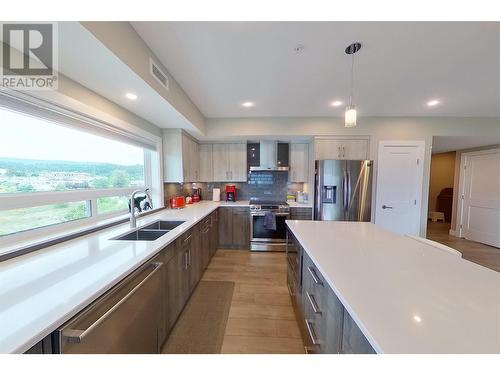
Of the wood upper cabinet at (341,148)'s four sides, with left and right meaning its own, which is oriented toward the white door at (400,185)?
left

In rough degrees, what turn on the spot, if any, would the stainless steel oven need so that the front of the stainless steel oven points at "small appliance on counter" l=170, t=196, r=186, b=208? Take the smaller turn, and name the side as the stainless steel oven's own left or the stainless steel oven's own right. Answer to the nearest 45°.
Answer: approximately 90° to the stainless steel oven's own right

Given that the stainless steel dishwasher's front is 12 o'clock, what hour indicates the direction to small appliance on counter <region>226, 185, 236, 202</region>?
The small appliance on counter is roughly at 9 o'clock from the stainless steel dishwasher.

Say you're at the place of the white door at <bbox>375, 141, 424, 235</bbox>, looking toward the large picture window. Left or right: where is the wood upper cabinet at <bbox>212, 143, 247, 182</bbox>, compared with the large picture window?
right

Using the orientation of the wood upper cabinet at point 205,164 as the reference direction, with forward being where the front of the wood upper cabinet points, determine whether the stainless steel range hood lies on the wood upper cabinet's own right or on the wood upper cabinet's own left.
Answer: on the wood upper cabinet's own left

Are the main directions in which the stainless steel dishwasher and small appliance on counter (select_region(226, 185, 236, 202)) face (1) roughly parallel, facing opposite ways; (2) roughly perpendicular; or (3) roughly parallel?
roughly perpendicular

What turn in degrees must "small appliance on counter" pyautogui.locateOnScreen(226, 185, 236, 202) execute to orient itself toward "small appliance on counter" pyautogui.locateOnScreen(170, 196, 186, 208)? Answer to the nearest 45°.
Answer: approximately 45° to its right

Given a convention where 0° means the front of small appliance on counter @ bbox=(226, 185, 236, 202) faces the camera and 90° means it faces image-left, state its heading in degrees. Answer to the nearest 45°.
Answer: approximately 0°

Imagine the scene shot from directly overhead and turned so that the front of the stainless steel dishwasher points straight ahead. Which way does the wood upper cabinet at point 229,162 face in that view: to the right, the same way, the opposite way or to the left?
to the right
